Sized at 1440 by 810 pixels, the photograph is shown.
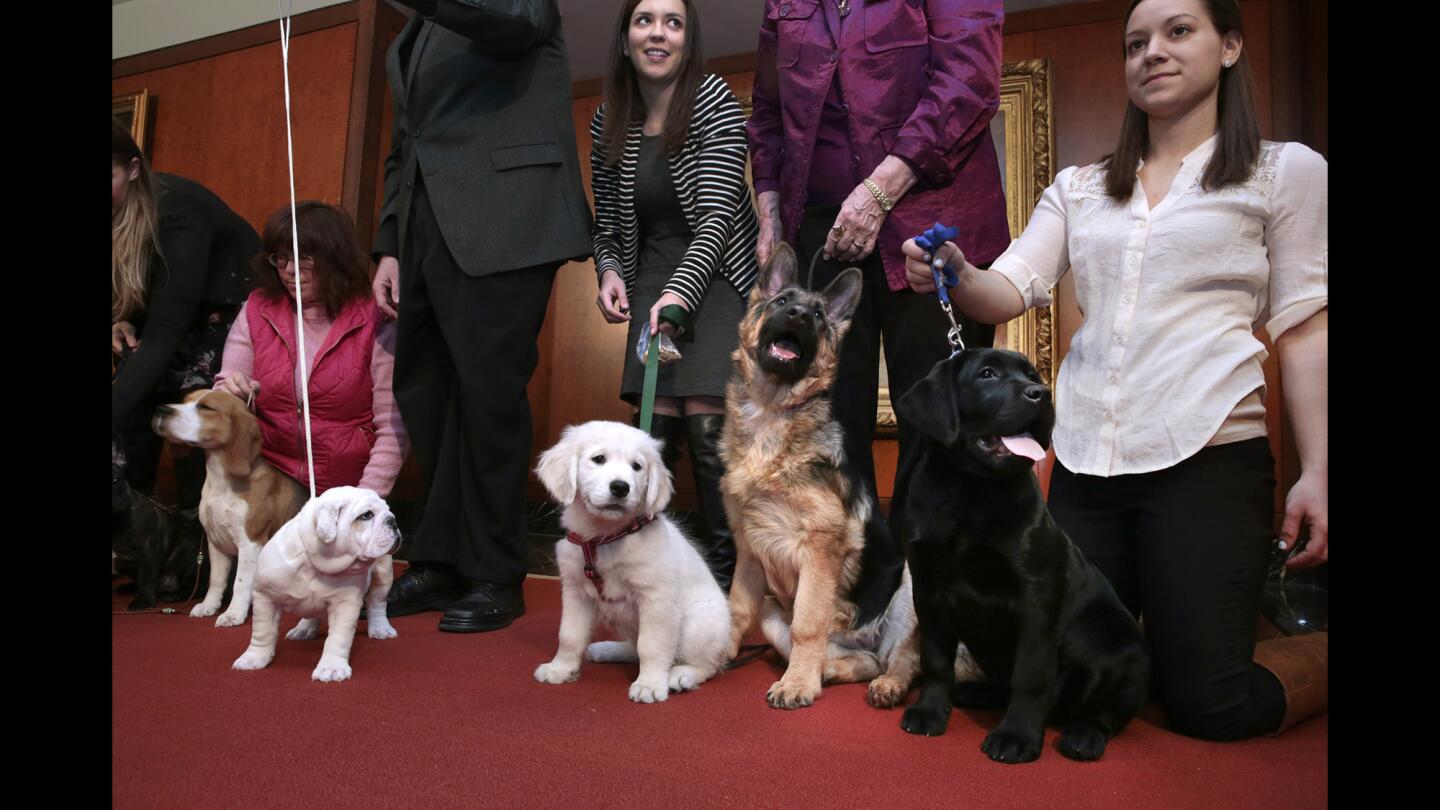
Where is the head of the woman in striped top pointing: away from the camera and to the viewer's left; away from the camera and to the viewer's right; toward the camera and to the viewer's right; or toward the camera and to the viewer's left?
toward the camera and to the viewer's right

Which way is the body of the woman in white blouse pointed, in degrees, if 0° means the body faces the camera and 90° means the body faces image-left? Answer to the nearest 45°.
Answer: approximately 45°

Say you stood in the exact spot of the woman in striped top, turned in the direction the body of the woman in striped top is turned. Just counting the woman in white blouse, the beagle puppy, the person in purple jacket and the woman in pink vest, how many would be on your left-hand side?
2

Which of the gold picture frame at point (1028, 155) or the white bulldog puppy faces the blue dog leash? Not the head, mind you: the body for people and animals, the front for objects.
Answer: the gold picture frame

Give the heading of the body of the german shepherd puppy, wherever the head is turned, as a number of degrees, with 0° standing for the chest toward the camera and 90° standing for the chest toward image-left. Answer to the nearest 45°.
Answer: approximately 45°
